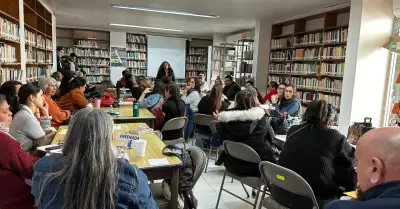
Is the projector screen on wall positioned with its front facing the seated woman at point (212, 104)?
yes

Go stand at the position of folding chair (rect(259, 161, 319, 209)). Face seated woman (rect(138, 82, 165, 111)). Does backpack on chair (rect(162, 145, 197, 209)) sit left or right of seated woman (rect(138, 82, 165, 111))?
left

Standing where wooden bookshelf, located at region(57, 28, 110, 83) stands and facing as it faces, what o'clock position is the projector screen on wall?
The projector screen on wall is roughly at 9 o'clock from the wooden bookshelf.

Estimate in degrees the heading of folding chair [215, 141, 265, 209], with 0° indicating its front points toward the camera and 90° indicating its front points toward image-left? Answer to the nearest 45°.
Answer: approximately 225°

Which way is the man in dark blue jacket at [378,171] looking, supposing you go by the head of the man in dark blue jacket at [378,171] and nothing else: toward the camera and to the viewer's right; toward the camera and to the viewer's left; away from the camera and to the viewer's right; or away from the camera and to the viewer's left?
away from the camera and to the viewer's left

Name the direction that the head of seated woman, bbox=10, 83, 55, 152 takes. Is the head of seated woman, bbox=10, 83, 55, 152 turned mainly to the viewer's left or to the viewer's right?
to the viewer's right

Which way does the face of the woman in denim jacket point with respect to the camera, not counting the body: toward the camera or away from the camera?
away from the camera

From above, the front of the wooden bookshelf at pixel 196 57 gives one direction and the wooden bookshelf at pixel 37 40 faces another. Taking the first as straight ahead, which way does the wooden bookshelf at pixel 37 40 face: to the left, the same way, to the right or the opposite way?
to the left

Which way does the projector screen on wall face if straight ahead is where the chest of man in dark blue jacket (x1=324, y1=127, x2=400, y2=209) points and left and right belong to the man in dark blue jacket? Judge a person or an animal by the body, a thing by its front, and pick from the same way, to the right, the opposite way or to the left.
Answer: the opposite way

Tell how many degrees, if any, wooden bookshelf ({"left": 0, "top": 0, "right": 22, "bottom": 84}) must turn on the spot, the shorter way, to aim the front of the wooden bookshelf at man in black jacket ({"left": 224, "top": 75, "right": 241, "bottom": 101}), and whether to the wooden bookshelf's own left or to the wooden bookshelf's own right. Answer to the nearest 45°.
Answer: approximately 45° to the wooden bookshelf's own left

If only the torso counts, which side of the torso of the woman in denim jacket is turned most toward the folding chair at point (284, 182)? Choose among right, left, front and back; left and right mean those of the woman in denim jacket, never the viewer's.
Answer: right
